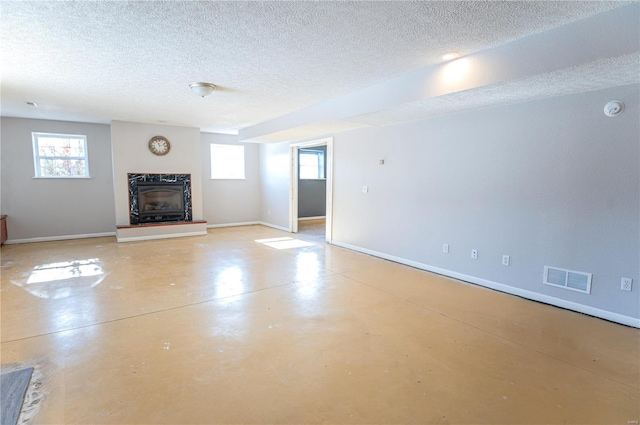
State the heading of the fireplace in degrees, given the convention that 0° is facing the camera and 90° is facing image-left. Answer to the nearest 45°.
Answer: approximately 0°

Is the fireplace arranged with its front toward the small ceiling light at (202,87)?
yes

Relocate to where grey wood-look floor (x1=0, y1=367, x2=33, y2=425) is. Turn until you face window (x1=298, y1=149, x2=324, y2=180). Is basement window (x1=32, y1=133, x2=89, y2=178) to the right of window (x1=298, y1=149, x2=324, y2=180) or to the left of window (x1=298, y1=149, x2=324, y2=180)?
left

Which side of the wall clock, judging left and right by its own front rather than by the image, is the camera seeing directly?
front

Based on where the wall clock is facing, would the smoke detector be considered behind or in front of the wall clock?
in front

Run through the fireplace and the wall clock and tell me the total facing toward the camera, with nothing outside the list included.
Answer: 2

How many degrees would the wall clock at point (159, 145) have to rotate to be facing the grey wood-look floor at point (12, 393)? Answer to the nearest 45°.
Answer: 0° — it already faces it

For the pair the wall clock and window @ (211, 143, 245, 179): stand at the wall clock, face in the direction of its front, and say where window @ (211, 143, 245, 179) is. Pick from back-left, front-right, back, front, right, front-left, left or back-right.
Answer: back-left

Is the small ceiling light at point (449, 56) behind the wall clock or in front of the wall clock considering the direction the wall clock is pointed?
in front

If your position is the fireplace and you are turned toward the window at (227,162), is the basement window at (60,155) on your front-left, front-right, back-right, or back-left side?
back-left

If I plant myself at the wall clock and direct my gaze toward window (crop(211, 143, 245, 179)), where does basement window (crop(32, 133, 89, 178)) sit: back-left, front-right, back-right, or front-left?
back-left

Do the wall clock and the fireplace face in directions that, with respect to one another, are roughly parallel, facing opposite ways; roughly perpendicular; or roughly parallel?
roughly parallel

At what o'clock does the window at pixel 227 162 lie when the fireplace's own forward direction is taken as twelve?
The window is roughly at 8 o'clock from the fireplace.

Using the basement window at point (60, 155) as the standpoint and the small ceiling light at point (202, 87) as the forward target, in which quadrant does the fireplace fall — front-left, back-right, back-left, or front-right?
front-left

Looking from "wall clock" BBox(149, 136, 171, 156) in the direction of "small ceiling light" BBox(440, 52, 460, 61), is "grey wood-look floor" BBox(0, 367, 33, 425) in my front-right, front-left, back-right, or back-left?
front-right

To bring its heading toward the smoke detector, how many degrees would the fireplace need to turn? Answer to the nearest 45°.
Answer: approximately 45° to its left

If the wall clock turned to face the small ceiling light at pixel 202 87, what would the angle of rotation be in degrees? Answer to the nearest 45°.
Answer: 0° — it already faces it
